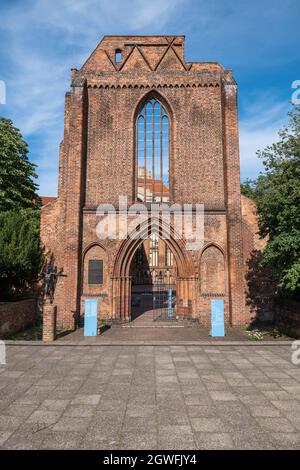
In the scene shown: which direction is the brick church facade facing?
toward the camera

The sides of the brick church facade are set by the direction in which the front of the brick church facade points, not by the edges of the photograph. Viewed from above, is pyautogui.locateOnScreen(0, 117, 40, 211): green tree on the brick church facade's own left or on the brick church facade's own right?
on the brick church facade's own right

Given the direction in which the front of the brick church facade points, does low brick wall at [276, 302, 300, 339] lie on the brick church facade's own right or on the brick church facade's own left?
on the brick church facade's own left

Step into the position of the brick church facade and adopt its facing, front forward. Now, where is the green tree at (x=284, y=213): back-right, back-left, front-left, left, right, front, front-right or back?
front-left
